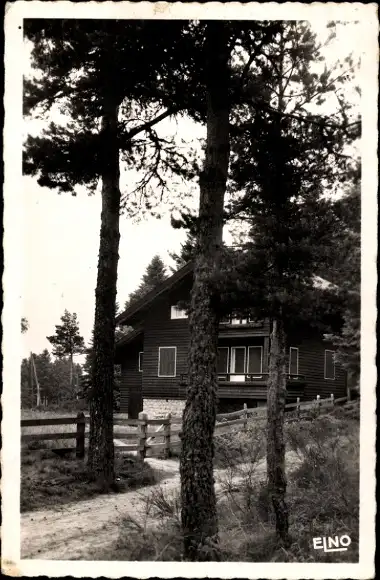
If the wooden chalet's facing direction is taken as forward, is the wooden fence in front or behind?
in front

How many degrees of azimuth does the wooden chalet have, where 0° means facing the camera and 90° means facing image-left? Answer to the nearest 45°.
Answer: approximately 0°
